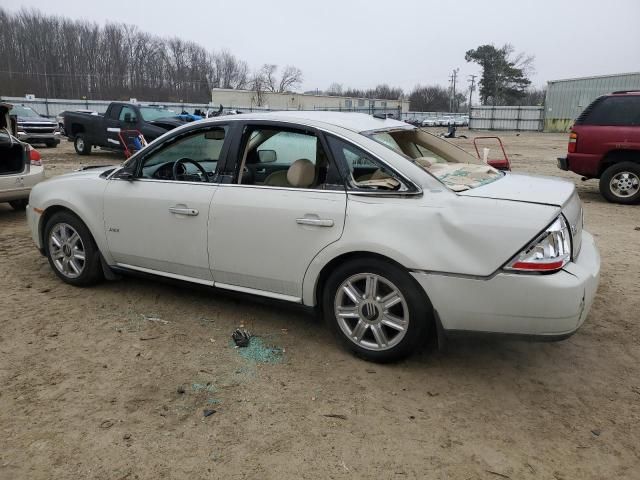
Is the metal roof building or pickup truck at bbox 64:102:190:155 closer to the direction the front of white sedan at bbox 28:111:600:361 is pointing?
the pickup truck

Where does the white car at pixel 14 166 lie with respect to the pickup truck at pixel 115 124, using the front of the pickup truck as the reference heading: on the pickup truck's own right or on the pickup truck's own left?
on the pickup truck's own right

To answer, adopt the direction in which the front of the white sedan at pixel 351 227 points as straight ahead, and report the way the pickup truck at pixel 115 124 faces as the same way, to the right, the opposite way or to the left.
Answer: the opposite way

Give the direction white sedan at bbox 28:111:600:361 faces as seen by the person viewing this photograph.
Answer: facing away from the viewer and to the left of the viewer

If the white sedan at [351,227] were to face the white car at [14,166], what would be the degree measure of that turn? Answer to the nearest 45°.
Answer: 0° — it already faces it

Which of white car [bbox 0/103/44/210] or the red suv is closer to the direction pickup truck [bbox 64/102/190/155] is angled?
the red suv

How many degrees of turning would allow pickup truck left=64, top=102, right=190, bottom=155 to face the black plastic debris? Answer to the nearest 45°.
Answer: approximately 45° to its right

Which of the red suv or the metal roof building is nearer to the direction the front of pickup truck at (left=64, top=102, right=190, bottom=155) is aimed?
the red suv
